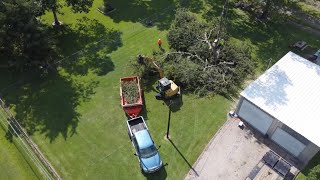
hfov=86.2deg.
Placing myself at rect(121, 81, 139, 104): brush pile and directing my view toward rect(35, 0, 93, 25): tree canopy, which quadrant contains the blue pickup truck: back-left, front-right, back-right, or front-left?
back-left

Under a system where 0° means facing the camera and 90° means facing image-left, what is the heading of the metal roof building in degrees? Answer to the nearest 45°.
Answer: approximately 45°

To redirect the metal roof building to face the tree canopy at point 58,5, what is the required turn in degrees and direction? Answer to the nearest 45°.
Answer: approximately 45° to its right

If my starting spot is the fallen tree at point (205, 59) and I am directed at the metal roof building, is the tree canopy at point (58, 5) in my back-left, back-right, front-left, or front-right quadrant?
back-right
